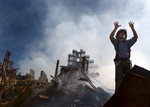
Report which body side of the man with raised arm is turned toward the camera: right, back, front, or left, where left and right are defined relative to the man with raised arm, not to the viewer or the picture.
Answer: front

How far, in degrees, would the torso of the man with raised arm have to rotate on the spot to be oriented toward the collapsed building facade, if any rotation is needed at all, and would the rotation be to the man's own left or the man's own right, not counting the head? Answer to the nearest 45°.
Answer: approximately 135° to the man's own right

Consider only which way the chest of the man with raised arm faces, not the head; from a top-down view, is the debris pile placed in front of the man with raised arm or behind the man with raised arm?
behind
